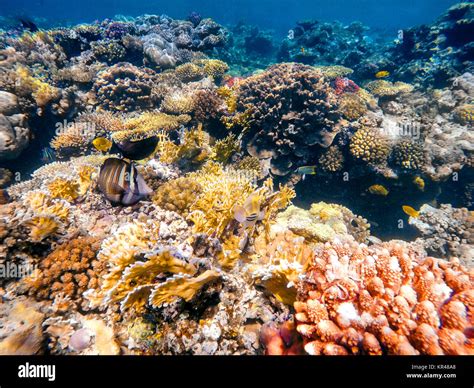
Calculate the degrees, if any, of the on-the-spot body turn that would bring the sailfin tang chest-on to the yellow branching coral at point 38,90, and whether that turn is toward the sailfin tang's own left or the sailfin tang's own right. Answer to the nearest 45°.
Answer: approximately 90° to the sailfin tang's own left

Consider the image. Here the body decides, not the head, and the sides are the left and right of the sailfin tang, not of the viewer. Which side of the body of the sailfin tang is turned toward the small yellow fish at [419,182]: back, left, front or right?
front

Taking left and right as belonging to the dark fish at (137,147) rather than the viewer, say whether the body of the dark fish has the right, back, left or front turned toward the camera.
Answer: left

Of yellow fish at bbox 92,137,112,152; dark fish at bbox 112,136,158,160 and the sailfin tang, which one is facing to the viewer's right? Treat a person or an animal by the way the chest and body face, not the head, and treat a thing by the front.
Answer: the sailfin tang

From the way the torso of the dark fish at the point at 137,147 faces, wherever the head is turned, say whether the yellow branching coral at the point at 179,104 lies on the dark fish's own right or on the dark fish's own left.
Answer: on the dark fish's own right

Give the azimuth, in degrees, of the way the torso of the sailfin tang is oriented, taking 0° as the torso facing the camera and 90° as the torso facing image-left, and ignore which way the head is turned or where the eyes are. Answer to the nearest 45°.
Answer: approximately 270°
